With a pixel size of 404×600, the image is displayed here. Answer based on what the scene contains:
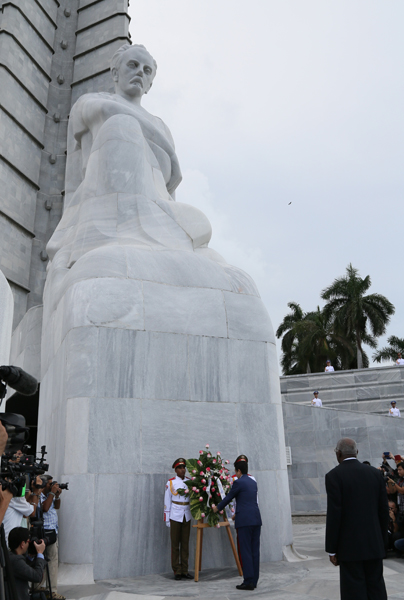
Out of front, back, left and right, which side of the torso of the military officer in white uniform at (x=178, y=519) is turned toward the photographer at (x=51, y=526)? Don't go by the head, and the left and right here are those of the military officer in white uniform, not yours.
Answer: right

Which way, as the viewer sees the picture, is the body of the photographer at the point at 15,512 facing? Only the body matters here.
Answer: to the viewer's right

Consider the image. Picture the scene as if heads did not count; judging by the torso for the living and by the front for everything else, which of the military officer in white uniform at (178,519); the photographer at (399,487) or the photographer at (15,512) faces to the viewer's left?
the photographer at (399,487)

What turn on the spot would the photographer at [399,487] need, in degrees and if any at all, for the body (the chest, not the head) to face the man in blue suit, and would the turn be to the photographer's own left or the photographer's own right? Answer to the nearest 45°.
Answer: approximately 45° to the photographer's own left

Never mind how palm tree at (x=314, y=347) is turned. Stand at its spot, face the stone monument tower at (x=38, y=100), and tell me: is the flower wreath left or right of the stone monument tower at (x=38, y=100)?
left

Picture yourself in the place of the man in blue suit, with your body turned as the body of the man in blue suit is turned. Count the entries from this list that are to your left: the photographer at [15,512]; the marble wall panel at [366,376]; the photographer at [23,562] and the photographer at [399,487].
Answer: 2

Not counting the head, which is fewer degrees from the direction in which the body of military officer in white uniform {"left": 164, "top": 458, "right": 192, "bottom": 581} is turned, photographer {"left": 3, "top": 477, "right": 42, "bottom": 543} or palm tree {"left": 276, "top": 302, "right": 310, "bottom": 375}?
the photographer

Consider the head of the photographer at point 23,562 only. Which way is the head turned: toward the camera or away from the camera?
away from the camera

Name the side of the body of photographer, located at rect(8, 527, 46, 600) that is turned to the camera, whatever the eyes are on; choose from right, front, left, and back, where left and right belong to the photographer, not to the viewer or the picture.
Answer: right

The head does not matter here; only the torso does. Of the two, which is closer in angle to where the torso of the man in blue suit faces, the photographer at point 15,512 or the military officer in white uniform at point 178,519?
the military officer in white uniform

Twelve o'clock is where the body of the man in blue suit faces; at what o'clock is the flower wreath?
The flower wreath is roughly at 12 o'clock from the man in blue suit.

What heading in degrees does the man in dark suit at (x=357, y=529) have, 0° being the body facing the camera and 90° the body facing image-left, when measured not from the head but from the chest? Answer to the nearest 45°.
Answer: approximately 135°
